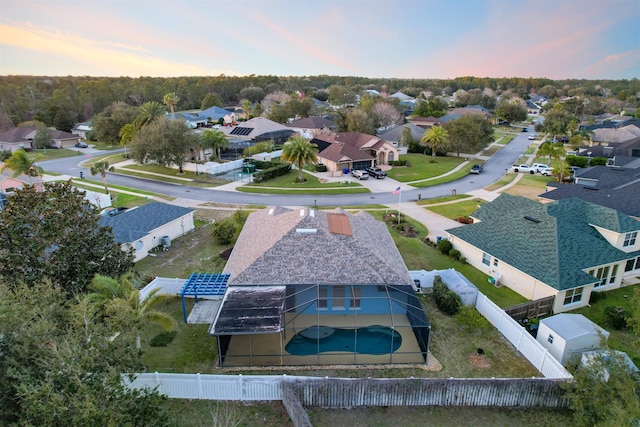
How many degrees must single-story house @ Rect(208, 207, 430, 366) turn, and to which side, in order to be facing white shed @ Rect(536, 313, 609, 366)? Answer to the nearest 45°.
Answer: approximately 90° to its right

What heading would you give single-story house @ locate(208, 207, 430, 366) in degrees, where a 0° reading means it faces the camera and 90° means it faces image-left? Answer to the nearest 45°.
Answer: approximately 180°

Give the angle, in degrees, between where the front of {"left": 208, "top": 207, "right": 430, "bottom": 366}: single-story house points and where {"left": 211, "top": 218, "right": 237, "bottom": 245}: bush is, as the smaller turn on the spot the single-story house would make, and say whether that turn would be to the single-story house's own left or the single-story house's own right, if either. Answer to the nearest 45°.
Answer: approximately 45° to the single-story house's own left

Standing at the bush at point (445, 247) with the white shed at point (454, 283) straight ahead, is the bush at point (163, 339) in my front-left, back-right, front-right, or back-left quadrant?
front-right

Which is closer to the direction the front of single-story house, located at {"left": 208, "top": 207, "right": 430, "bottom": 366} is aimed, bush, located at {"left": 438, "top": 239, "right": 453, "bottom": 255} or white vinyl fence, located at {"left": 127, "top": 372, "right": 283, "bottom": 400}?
the bush

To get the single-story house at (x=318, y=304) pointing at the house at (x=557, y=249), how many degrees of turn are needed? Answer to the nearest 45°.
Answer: approximately 90° to its right

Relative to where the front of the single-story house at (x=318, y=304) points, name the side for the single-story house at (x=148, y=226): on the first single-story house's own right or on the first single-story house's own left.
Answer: on the first single-story house's own left

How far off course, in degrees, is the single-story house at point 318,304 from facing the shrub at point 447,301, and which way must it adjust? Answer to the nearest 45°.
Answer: approximately 90° to its right

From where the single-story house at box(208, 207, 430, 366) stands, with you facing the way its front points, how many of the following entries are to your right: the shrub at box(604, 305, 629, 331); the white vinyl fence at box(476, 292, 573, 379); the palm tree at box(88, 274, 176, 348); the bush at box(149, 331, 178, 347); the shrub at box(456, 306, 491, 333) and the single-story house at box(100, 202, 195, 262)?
3

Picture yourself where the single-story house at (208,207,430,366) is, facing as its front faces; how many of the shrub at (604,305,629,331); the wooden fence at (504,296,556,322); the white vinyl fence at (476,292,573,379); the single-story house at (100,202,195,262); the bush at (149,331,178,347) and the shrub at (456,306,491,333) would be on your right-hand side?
4

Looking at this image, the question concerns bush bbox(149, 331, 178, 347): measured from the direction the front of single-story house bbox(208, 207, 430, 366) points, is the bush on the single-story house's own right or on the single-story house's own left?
on the single-story house's own left

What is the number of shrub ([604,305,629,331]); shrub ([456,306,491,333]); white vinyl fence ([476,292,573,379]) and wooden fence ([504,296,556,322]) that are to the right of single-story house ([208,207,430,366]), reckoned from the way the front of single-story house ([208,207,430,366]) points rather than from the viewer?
4

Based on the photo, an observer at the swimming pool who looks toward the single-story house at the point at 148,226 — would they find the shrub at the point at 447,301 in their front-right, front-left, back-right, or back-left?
back-right

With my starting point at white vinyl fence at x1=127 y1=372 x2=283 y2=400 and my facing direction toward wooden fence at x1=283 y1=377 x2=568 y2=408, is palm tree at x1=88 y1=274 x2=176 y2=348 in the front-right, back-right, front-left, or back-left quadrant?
back-left

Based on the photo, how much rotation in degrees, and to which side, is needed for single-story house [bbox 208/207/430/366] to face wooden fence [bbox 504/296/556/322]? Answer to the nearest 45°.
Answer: approximately 90° to its right

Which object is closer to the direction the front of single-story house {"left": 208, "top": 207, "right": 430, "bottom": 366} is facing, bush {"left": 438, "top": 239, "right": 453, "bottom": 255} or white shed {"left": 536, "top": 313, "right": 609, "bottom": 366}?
the bush

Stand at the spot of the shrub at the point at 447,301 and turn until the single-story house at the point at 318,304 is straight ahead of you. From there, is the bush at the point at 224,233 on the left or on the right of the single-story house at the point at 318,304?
right

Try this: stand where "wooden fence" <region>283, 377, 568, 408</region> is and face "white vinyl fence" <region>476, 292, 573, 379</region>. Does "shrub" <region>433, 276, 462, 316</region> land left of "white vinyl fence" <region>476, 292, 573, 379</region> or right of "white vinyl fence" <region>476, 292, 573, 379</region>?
left
